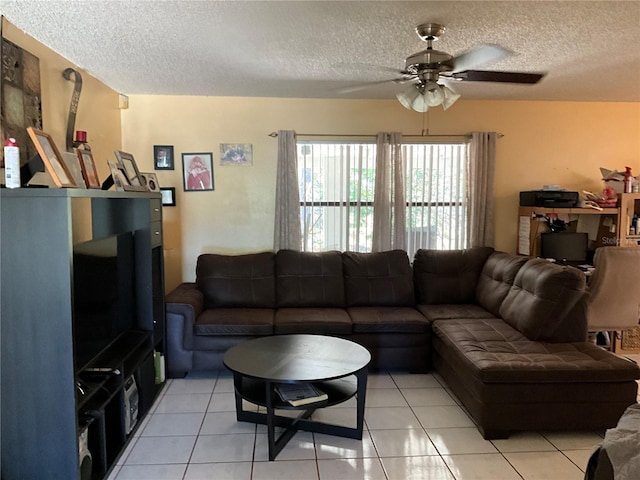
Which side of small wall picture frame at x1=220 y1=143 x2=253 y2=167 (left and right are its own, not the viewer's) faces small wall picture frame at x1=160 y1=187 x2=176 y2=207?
right

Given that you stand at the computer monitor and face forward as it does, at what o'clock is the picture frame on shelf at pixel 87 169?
The picture frame on shelf is roughly at 1 o'clock from the computer monitor.

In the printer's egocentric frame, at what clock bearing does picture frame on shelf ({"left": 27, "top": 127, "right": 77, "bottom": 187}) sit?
The picture frame on shelf is roughly at 1 o'clock from the printer.

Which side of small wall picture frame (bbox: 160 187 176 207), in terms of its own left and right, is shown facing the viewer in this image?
front

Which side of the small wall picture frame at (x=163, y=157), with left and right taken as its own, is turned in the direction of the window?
left

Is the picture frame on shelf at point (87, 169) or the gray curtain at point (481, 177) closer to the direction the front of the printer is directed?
the picture frame on shelf

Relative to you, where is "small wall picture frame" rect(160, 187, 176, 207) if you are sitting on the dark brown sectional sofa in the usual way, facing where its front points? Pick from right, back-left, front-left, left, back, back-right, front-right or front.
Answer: right

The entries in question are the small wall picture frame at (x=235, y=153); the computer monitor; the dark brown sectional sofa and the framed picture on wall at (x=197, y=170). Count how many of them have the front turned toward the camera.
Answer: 4

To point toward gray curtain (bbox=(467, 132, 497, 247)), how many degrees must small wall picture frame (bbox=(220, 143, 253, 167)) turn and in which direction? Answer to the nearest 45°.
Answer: approximately 90° to its left

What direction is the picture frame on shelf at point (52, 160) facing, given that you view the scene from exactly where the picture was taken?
facing the viewer and to the right of the viewer

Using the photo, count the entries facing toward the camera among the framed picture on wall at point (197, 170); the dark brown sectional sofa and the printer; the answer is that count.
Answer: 3

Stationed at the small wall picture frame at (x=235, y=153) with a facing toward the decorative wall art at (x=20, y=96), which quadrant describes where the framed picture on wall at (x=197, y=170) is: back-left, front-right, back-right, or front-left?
front-right

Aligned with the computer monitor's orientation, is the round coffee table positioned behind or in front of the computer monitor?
in front

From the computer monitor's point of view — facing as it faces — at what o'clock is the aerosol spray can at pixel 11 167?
The aerosol spray can is roughly at 1 o'clock from the computer monitor.

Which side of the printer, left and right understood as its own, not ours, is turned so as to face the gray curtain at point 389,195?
right

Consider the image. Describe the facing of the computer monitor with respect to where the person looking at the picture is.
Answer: facing the viewer
